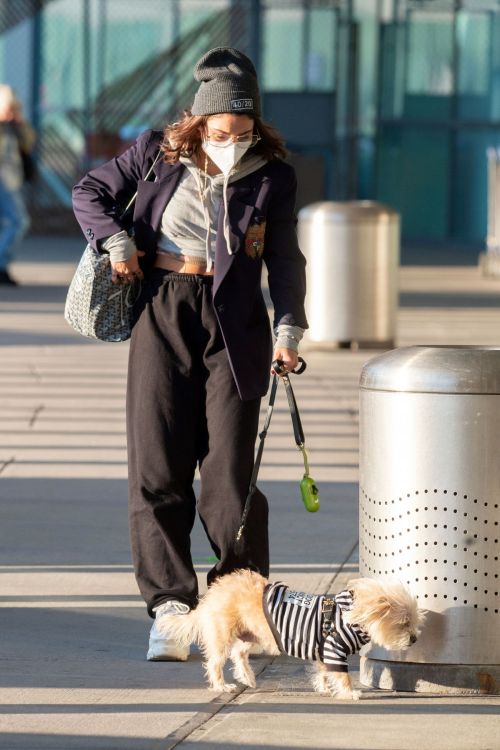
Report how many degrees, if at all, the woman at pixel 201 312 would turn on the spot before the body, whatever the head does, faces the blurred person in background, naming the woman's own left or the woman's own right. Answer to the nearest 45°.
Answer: approximately 180°

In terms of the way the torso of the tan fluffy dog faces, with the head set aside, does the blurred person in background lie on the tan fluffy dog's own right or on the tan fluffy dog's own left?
on the tan fluffy dog's own left

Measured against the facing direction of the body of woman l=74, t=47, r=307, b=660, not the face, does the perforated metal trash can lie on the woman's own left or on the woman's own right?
on the woman's own left

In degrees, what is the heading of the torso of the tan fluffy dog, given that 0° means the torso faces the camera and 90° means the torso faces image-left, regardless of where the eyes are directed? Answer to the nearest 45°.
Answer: approximately 270°

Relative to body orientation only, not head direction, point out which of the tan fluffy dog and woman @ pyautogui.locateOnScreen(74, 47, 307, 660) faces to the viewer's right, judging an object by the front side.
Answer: the tan fluffy dog

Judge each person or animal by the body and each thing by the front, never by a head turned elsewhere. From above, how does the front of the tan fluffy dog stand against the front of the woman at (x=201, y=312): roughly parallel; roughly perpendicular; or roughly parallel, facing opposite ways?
roughly perpendicular

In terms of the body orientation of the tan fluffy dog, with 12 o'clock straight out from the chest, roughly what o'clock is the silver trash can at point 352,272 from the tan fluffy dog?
The silver trash can is roughly at 9 o'clock from the tan fluffy dog.

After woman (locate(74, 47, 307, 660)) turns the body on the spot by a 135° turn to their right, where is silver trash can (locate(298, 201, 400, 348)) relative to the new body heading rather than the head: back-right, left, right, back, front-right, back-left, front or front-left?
front-right

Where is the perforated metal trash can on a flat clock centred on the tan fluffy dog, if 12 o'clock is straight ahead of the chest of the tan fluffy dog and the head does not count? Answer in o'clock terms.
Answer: The perforated metal trash can is roughly at 12 o'clock from the tan fluffy dog.

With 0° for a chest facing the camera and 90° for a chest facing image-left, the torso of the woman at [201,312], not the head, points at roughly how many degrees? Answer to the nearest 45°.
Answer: approximately 0°

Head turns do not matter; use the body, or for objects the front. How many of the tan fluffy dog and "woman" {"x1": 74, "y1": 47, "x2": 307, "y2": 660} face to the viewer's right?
1
